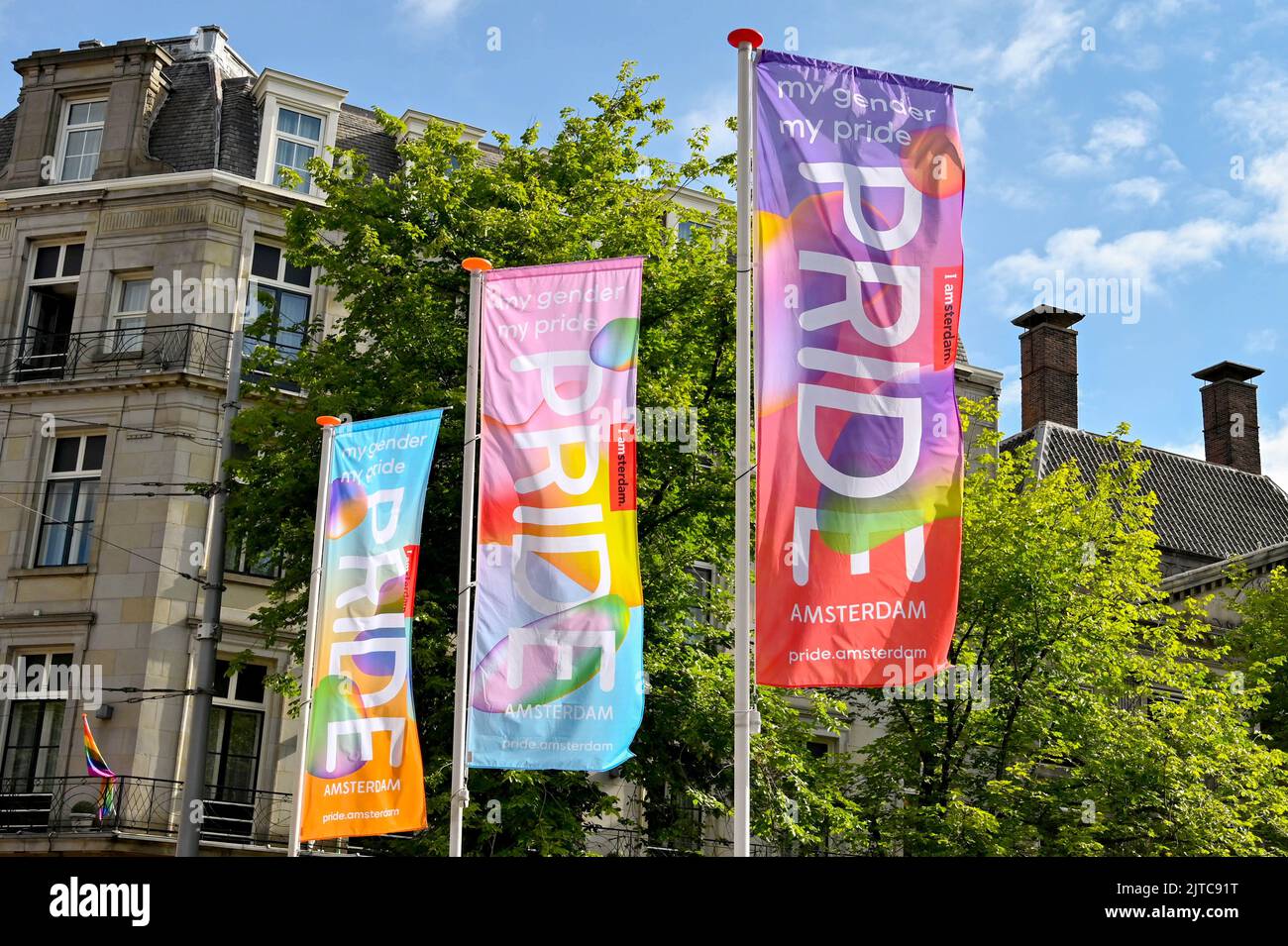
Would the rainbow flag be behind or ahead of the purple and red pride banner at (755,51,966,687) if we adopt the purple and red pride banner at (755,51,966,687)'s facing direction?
behind

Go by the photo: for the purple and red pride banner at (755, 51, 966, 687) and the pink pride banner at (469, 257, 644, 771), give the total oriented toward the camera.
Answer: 2

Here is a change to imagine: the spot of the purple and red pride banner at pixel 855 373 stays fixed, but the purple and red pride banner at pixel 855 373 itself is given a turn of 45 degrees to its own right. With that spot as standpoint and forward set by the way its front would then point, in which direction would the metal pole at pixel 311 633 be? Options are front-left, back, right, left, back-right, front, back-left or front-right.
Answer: right

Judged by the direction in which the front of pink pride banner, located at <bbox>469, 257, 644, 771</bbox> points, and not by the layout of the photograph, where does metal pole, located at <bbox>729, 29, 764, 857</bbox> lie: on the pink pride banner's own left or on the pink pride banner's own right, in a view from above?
on the pink pride banner's own left

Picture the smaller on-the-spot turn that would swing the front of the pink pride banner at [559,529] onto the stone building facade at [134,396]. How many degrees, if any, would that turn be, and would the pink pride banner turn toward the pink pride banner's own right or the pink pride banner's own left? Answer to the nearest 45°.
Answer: approximately 135° to the pink pride banner's own right

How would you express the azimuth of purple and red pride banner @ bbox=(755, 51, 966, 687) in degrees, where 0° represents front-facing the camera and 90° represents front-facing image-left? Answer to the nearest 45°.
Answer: approximately 0°

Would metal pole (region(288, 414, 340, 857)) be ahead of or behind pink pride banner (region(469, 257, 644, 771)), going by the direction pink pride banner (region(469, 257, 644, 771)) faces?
behind

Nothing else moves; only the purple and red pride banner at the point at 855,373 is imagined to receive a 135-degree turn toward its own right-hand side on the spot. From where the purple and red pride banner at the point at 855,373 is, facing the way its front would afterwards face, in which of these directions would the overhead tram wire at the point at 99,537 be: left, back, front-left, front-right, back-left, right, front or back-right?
front

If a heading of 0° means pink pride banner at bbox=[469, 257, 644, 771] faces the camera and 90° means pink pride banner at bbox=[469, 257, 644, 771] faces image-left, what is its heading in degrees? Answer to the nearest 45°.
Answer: approximately 0°

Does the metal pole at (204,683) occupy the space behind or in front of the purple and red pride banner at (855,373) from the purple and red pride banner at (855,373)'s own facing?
behind

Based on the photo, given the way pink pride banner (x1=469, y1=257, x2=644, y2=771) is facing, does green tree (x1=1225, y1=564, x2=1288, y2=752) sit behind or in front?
behind
